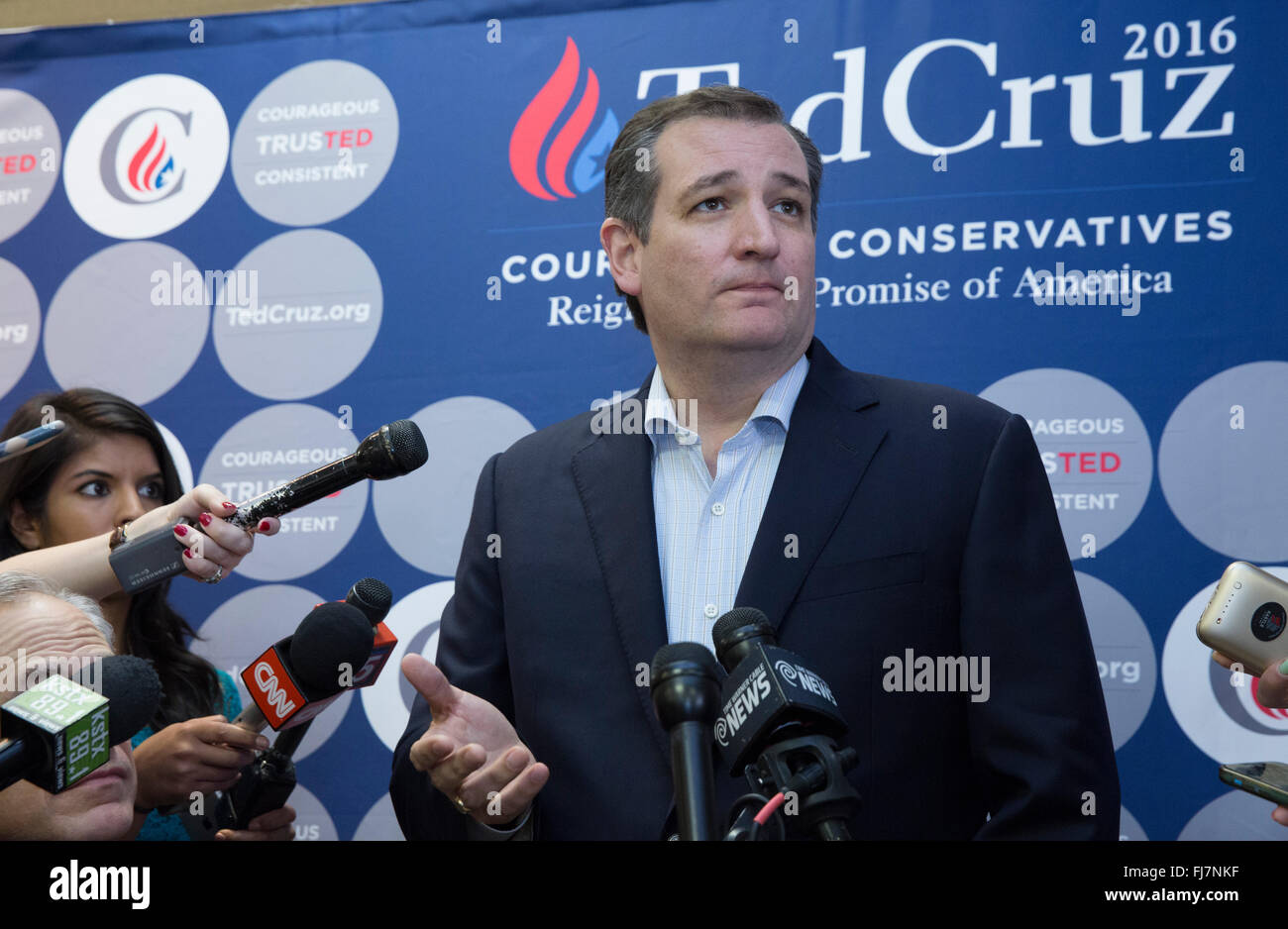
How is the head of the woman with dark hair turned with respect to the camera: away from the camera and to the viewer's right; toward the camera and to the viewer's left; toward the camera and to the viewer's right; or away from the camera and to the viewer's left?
toward the camera and to the viewer's right

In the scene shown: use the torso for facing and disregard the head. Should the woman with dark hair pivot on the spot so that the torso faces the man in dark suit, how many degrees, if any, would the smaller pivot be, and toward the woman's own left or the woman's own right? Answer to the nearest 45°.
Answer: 0° — they already face them

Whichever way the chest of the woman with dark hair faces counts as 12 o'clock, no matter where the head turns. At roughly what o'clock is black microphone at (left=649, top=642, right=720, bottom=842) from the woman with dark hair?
The black microphone is roughly at 1 o'clock from the woman with dark hair.

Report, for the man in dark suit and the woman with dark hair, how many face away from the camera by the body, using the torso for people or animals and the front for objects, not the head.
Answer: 0

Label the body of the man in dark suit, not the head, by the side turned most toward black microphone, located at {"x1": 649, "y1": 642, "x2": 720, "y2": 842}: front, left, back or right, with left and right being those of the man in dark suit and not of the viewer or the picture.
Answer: front

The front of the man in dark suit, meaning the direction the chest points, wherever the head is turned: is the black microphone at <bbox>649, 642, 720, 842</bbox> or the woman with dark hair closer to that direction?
the black microphone

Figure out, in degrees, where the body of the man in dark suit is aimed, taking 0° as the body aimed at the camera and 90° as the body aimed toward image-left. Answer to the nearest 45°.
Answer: approximately 0°

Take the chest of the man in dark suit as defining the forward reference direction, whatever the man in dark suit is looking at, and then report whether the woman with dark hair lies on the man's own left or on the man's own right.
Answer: on the man's own right
